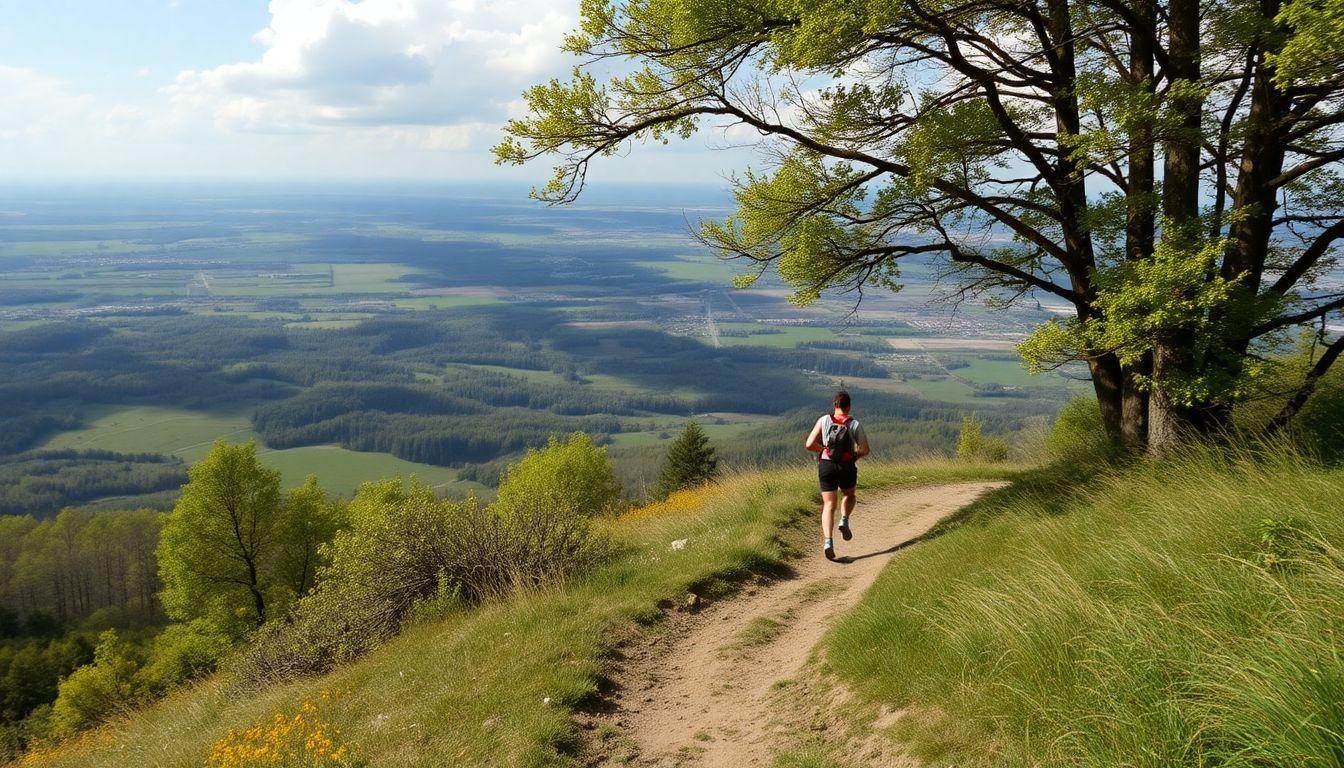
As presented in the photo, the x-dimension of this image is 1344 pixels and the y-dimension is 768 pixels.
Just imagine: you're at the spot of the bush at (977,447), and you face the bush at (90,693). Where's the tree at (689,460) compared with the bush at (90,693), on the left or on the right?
right

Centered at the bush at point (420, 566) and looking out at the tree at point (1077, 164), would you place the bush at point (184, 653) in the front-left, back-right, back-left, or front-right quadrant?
back-left

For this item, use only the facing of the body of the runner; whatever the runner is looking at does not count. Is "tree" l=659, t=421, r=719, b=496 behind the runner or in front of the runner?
in front

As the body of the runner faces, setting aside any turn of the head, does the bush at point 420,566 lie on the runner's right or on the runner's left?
on the runner's left

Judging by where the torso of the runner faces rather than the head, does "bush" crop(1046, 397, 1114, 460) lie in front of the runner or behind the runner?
in front

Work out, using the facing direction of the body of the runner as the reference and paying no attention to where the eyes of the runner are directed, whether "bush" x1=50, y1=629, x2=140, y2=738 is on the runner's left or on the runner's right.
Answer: on the runner's left

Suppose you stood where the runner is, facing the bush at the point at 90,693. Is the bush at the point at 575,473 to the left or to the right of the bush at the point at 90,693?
right

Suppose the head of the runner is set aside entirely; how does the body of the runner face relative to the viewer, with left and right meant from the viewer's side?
facing away from the viewer
